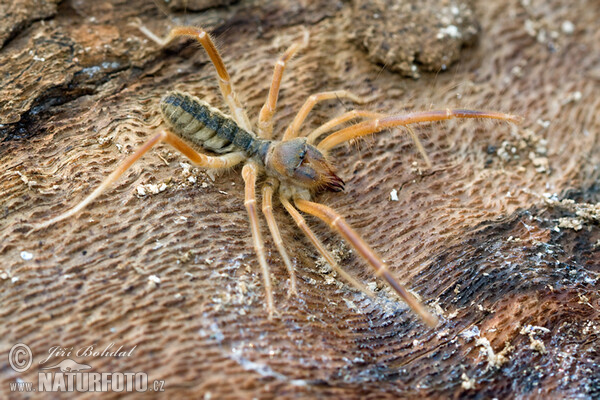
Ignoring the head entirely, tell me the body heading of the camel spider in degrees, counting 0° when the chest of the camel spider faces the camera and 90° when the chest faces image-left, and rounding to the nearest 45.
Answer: approximately 315°
